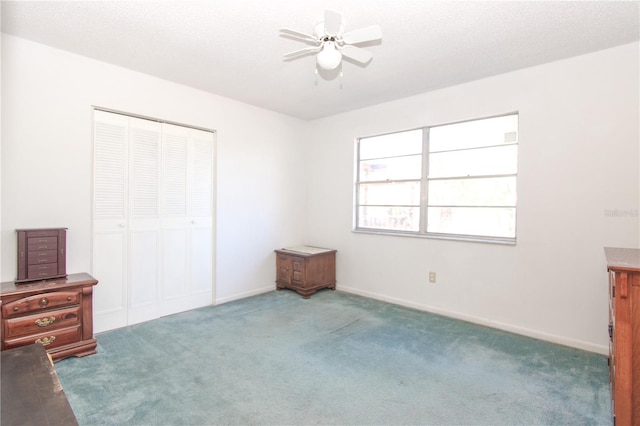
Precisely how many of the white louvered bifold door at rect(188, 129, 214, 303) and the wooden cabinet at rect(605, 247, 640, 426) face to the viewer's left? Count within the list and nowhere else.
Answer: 1

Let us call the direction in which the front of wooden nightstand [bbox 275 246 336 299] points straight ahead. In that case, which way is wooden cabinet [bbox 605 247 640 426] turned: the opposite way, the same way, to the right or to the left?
to the right

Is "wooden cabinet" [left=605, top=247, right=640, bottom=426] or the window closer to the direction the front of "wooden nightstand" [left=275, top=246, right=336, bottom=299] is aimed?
the wooden cabinet

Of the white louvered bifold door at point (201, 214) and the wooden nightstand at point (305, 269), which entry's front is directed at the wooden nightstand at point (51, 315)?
the wooden nightstand at point (305, 269)

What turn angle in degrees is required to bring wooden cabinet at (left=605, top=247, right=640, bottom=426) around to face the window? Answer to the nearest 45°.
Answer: approximately 45° to its right

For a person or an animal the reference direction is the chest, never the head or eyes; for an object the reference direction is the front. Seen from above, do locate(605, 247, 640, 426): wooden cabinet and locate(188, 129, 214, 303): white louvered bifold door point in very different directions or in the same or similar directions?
very different directions

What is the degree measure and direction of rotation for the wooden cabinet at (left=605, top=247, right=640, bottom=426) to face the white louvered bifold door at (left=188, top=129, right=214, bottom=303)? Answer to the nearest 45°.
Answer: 0° — it already faces it

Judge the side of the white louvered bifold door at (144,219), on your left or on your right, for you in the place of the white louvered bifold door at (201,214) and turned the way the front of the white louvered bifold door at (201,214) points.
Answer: on your right

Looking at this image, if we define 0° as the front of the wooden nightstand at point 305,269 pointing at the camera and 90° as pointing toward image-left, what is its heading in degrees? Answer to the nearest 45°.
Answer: approximately 45°

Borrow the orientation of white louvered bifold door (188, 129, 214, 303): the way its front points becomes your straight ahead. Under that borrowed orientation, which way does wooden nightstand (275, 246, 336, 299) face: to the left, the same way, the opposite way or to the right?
to the right

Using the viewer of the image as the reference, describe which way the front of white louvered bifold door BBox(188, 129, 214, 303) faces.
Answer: facing the viewer and to the right of the viewer

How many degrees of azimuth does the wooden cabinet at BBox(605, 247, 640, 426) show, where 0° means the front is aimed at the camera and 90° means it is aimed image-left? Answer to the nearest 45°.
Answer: approximately 90°
